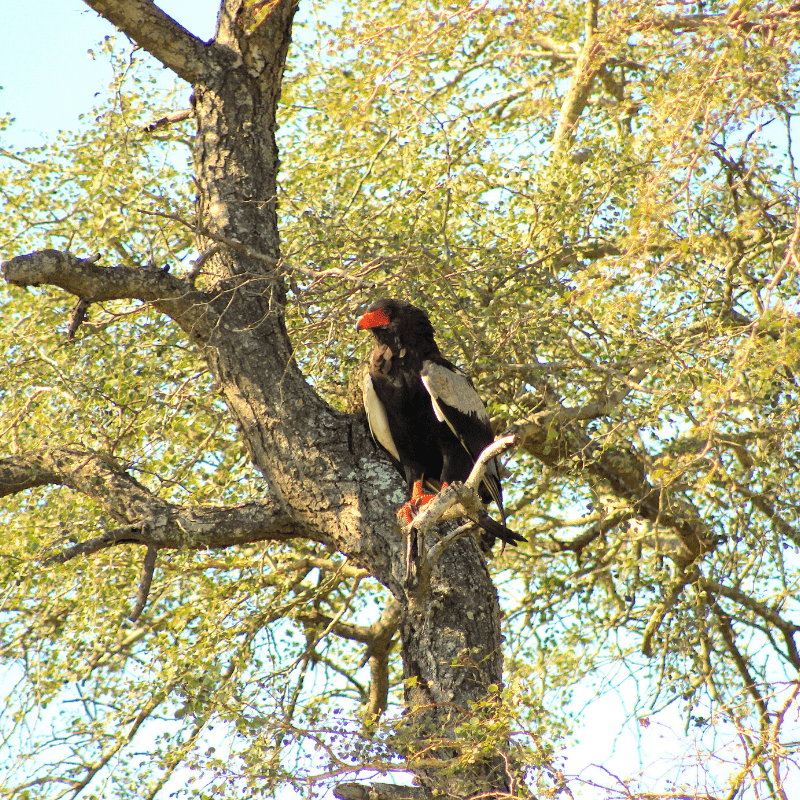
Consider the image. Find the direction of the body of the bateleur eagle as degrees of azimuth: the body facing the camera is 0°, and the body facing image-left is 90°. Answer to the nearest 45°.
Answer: approximately 45°
